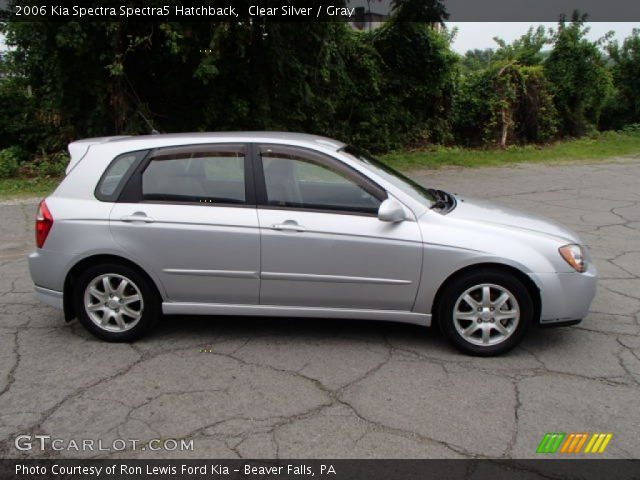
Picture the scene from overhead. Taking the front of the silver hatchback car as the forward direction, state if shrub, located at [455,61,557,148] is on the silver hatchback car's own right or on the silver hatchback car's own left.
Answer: on the silver hatchback car's own left

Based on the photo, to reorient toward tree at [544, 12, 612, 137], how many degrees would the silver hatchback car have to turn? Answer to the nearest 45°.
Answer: approximately 45° to its left

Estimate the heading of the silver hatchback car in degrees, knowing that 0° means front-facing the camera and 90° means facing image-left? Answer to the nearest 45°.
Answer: approximately 270°

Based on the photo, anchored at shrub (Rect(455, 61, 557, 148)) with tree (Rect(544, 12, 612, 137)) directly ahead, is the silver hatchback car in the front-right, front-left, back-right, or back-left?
back-right

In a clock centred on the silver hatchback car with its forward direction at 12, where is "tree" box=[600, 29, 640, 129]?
The tree is roughly at 10 o'clock from the silver hatchback car.
